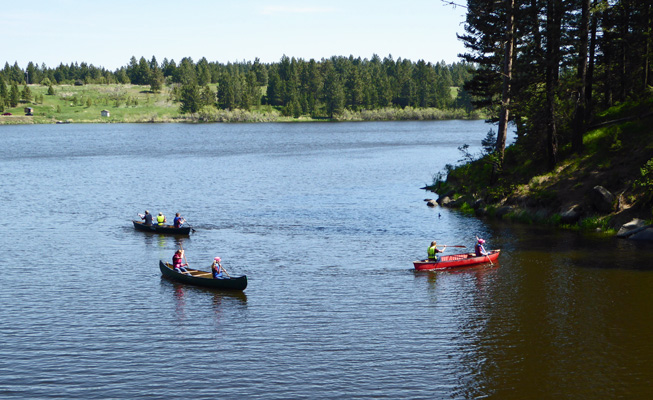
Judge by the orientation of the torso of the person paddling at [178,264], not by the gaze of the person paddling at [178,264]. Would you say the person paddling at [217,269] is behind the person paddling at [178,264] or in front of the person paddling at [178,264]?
in front

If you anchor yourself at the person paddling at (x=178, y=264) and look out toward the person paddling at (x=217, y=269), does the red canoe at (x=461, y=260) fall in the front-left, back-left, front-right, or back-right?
front-left

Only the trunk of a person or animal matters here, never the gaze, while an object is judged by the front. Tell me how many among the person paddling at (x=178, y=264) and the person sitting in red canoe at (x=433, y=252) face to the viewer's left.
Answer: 0

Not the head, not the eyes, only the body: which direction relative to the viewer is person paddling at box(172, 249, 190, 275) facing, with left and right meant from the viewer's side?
facing the viewer and to the right of the viewer

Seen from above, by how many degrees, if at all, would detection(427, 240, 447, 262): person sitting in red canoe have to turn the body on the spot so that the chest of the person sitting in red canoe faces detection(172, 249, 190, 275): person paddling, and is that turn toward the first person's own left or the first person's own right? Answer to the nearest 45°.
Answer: approximately 135° to the first person's own left

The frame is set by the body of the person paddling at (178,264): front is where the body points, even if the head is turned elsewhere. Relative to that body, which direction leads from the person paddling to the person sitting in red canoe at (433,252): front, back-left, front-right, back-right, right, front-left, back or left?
front-left

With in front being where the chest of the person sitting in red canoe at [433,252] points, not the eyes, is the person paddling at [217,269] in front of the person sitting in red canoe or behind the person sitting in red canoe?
behind

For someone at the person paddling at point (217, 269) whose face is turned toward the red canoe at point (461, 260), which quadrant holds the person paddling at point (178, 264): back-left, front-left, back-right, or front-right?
back-left
